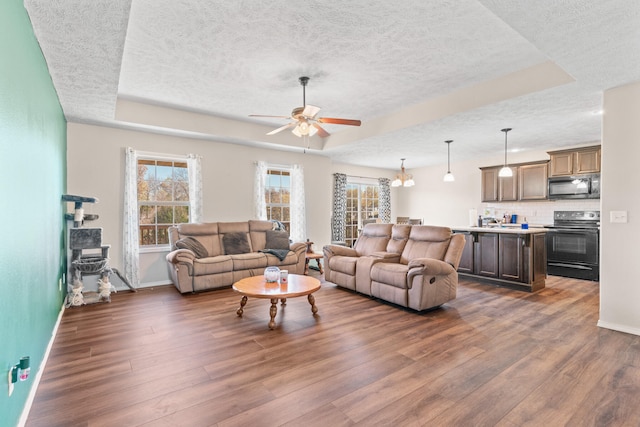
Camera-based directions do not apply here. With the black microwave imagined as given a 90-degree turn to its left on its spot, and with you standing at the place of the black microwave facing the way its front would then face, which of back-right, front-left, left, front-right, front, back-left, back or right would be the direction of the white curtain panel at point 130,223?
back-right

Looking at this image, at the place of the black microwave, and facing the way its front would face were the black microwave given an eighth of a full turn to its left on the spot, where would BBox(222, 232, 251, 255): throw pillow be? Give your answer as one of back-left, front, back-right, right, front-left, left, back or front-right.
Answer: right

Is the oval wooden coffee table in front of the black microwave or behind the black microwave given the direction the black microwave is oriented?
in front

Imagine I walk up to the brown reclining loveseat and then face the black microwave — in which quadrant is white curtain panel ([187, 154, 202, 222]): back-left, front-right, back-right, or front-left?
back-left

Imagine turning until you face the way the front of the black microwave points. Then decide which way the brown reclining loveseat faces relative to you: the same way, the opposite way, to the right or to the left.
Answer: the same way

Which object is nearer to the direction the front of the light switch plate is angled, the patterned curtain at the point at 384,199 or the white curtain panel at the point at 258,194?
the white curtain panel

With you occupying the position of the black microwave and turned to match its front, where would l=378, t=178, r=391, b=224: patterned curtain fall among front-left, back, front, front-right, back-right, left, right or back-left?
right

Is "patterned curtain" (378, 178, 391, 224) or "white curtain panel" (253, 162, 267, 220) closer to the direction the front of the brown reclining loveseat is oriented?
the white curtain panel

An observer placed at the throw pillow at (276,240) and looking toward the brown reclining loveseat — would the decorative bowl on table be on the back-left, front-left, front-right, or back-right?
front-right

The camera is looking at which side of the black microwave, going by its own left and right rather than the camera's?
front

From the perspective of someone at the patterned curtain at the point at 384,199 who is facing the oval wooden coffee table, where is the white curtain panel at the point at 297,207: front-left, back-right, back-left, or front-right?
front-right

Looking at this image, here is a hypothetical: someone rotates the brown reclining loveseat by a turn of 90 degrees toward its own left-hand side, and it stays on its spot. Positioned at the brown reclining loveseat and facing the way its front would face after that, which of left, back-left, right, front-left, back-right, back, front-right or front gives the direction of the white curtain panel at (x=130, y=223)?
back-right

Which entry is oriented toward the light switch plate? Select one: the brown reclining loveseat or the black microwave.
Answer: the black microwave
